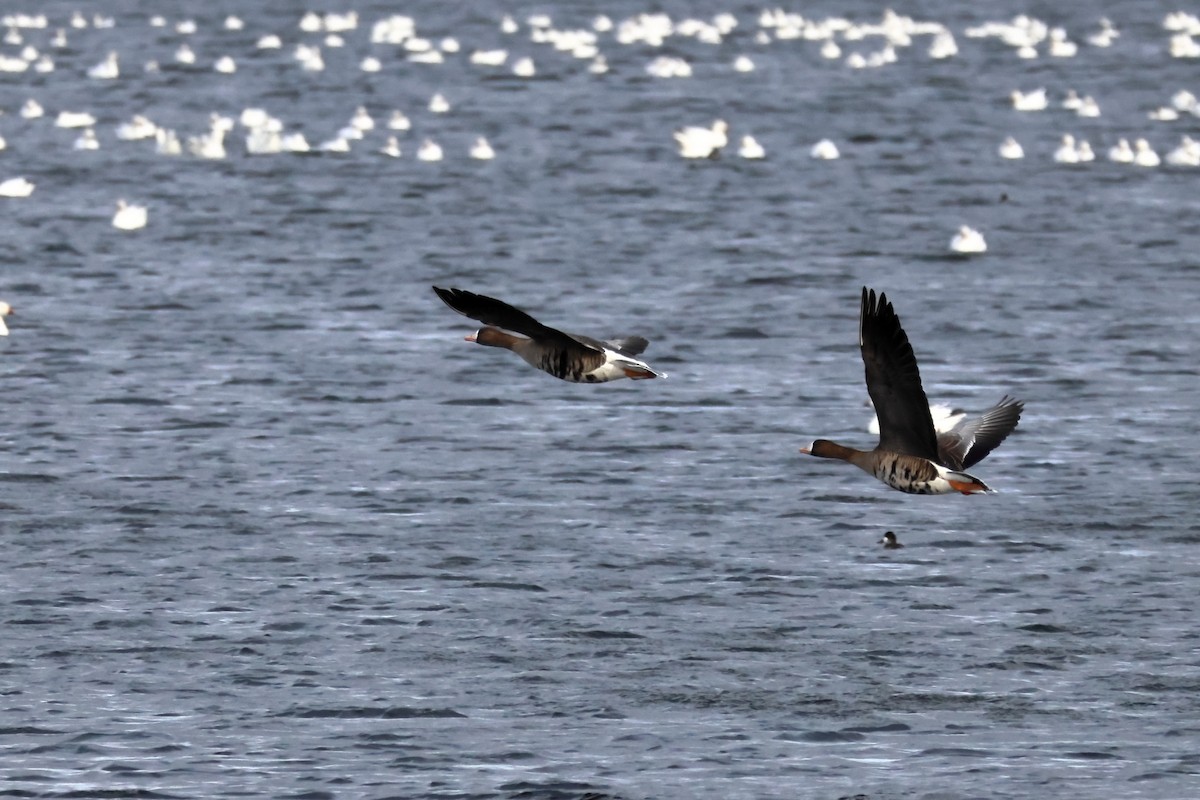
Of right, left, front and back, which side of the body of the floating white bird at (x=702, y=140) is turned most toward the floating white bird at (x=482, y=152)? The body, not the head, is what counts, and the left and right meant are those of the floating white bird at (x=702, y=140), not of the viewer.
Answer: back

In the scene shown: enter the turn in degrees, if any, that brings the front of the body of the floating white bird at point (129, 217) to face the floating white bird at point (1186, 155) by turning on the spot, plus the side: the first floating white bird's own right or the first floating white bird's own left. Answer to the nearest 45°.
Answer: approximately 180°

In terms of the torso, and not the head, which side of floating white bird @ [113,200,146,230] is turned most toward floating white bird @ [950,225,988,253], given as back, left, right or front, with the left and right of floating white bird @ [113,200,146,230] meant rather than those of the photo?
back

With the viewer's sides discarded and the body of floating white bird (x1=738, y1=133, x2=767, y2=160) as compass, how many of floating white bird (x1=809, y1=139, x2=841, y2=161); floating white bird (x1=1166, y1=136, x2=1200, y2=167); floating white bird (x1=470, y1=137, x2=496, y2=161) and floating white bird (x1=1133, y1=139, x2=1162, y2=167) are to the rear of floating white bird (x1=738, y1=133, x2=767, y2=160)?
3

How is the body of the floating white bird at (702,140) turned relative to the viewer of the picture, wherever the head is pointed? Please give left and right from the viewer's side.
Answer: facing to the right of the viewer

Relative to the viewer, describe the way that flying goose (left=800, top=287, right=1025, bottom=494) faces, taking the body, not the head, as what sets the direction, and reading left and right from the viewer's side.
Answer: facing to the left of the viewer

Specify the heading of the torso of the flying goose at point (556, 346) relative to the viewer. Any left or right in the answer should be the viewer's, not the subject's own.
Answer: facing to the left of the viewer

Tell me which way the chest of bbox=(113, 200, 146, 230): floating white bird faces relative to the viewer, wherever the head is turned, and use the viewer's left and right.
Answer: facing to the left of the viewer

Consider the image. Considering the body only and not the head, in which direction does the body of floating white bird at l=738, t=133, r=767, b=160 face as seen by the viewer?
to the viewer's left

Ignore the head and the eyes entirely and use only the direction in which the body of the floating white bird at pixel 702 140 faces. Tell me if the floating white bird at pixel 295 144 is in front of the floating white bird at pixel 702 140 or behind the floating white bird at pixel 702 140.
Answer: behind

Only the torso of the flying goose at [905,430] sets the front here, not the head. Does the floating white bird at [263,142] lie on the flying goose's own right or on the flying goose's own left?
on the flying goose's own right
